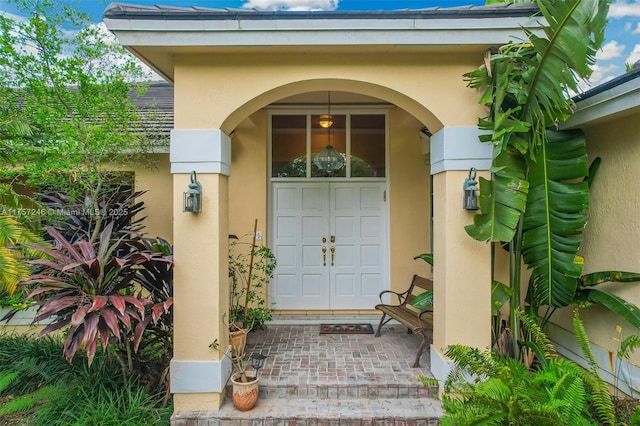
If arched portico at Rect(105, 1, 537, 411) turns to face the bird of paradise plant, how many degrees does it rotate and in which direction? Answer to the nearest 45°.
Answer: approximately 90° to its left

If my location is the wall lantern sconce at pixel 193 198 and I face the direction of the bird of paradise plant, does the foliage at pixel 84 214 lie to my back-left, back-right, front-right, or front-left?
back-left

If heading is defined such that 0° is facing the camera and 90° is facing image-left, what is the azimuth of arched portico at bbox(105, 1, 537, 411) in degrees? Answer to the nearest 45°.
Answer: approximately 0°

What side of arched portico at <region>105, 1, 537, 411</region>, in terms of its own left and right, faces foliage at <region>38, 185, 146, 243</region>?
right

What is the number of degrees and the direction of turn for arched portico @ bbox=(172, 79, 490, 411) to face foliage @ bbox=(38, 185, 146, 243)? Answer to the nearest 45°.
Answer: approximately 90° to its right

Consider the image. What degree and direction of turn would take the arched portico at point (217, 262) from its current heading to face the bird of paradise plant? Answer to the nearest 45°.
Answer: approximately 90° to its left
